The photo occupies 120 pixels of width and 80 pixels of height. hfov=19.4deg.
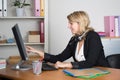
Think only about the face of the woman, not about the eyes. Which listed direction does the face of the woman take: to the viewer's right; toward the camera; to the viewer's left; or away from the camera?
to the viewer's left

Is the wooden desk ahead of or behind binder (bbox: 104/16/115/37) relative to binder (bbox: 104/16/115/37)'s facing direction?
ahead

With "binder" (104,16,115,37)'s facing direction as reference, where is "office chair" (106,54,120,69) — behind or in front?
in front

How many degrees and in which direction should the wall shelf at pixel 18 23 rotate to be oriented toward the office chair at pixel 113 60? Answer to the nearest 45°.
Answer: approximately 45° to its left

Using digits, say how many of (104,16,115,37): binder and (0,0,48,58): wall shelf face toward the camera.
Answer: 2

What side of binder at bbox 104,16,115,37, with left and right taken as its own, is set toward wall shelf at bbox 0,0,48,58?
right

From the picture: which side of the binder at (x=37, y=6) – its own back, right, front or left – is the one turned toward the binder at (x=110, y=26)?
left

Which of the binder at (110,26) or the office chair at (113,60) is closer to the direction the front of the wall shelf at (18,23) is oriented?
the office chair

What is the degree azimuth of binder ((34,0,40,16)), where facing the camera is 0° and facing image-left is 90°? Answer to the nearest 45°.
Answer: approximately 0°
